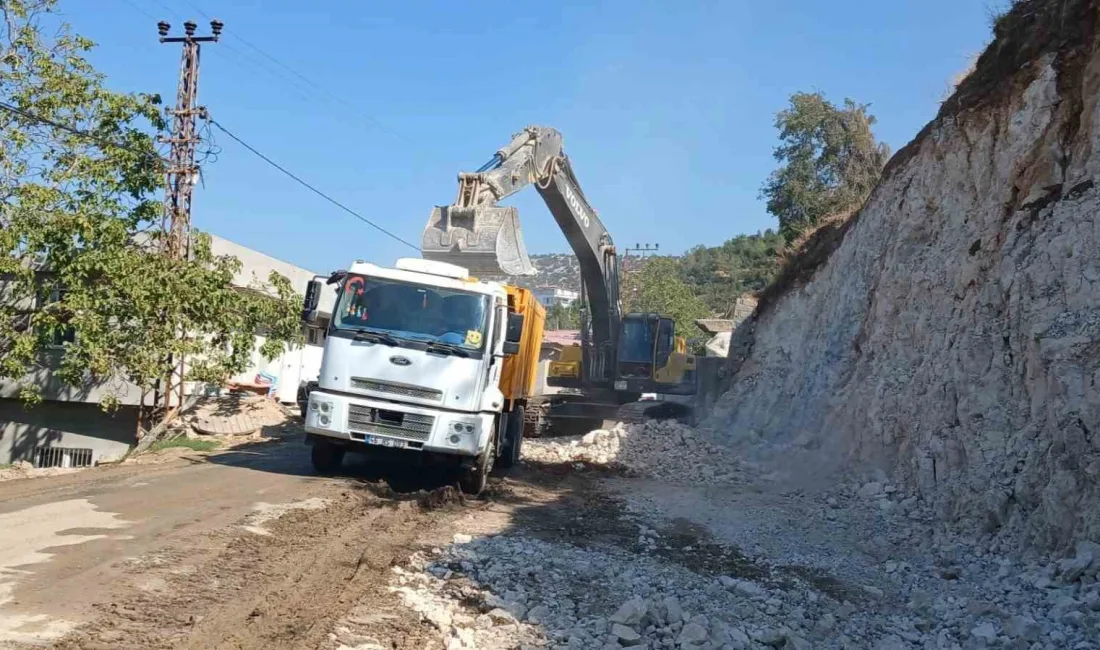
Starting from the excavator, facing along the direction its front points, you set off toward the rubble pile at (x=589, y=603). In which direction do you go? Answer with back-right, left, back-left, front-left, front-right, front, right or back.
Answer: front-left

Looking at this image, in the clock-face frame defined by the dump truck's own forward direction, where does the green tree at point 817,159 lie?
The green tree is roughly at 7 o'clock from the dump truck.

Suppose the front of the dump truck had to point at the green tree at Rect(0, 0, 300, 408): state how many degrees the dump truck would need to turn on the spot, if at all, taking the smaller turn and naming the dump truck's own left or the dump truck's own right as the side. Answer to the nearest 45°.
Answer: approximately 135° to the dump truck's own right

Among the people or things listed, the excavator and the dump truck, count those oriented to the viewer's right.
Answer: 0

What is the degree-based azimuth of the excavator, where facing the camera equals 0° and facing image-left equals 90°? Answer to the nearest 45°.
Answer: approximately 45°

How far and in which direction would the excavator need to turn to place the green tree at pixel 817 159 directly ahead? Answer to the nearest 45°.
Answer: approximately 180°

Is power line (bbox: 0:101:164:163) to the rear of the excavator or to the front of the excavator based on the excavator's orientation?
to the front

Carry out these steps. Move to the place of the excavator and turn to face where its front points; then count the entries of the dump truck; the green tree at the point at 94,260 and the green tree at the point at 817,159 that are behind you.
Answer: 1

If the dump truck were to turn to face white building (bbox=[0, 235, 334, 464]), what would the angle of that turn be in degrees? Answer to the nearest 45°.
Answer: approximately 135° to its right

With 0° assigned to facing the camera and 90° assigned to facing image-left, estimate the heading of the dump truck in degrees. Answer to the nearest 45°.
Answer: approximately 0°

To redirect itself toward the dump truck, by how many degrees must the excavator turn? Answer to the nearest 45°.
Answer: approximately 45° to its left

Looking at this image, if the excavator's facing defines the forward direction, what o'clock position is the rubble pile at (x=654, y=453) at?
The rubble pile is roughly at 10 o'clock from the excavator.
